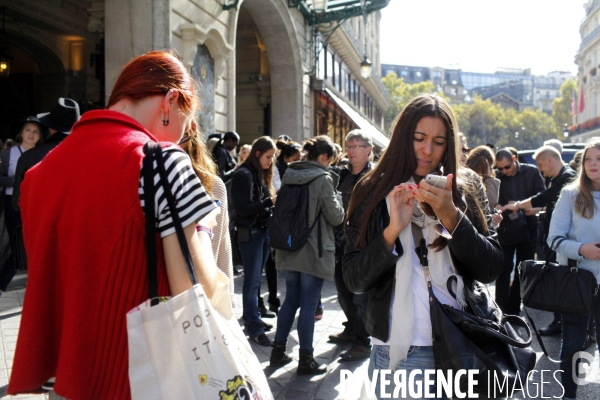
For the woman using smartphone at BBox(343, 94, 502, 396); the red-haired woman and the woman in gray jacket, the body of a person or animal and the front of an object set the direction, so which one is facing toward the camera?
the woman using smartphone

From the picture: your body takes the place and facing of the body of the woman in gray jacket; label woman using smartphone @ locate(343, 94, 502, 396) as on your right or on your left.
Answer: on your right

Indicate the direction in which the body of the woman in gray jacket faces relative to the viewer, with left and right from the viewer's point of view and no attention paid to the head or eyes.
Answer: facing away from the viewer and to the right of the viewer

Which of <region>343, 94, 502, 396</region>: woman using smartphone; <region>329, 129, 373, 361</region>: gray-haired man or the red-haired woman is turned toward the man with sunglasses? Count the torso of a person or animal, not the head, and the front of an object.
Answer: the red-haired woman

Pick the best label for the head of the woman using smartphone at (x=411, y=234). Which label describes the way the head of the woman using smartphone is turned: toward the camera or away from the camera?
toward the camera

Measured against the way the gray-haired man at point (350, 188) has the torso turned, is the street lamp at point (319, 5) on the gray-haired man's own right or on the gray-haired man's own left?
on the gray-haired man's own right

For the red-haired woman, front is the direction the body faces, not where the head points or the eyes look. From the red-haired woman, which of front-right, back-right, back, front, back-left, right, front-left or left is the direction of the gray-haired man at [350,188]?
front

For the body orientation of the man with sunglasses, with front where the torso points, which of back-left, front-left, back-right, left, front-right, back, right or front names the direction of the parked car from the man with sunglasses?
back-right

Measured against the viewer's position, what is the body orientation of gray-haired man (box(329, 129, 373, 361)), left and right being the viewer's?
facing the viewer and to the left of the viewer

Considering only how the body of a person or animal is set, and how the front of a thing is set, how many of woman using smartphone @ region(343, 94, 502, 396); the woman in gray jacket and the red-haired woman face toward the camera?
1

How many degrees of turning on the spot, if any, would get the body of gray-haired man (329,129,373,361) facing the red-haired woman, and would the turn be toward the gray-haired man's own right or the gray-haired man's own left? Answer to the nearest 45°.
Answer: approximately 45° to the gray-haired man's own left

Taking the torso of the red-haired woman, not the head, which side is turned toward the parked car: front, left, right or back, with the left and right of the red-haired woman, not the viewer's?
front

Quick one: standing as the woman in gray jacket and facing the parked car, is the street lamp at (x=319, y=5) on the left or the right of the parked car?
left

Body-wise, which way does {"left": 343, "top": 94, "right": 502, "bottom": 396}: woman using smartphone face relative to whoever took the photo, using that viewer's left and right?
facing the viewer

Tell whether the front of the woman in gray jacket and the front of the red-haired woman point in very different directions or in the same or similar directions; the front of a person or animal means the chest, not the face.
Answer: same or similar directions

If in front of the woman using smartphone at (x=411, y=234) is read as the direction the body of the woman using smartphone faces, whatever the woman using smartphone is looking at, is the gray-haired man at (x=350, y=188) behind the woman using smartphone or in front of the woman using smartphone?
behind
